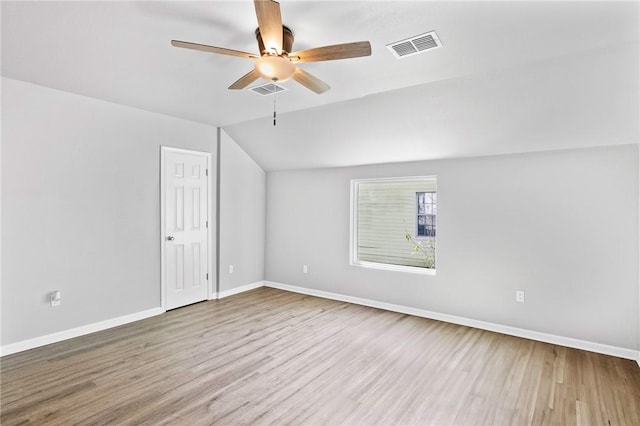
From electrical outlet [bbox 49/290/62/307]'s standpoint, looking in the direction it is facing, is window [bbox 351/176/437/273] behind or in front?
in front

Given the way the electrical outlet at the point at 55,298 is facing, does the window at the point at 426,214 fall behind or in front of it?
in front

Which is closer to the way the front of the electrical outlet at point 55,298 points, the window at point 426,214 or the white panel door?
the window

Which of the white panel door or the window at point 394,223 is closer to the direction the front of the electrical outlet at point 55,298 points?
the window

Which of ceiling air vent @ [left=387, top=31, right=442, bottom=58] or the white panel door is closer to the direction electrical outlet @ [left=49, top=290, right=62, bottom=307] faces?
the ceiling air vent

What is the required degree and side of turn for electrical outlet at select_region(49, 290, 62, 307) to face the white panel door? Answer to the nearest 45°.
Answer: approximately 45° to its left

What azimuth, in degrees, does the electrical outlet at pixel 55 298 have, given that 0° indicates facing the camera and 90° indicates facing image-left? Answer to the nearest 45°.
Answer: approximately 315°

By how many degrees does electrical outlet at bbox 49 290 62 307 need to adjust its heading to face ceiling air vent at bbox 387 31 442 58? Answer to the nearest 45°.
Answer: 0° — it already faces it

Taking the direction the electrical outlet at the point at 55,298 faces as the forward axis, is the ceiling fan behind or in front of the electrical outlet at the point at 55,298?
in front
